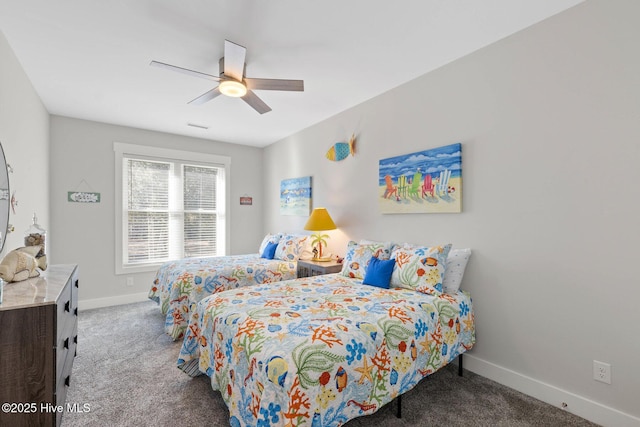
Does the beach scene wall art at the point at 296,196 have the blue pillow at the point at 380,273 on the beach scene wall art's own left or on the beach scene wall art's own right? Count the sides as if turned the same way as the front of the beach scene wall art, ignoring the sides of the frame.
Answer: on the beach scene wall art's own left

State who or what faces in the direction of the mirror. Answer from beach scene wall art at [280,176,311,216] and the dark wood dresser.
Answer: the beach scene wall art

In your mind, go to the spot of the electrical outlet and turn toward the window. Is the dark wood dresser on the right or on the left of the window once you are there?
left

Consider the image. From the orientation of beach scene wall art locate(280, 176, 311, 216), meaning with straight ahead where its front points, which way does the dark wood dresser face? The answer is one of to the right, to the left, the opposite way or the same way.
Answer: the opposite way

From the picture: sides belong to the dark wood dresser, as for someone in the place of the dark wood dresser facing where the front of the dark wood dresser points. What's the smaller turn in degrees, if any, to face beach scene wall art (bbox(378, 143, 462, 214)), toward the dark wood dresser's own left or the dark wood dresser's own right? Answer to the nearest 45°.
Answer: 0° — it already faces it

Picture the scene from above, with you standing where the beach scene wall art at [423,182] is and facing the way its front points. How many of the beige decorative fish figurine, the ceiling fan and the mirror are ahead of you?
3

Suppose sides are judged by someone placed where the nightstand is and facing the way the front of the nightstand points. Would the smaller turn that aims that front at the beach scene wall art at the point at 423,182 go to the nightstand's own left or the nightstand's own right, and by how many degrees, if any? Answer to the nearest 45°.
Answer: approximately 90° to the nightstand's own left

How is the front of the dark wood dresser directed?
to the viewer's right

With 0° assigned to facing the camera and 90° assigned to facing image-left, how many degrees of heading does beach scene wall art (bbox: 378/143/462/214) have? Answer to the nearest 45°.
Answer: approximately 45°

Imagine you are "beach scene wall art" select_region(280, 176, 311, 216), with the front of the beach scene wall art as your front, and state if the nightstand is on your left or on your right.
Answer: on your left

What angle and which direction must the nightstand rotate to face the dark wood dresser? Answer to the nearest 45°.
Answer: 0° — it already faces it

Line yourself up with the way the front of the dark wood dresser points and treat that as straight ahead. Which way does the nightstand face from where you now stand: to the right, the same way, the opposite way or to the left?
the opposite way
